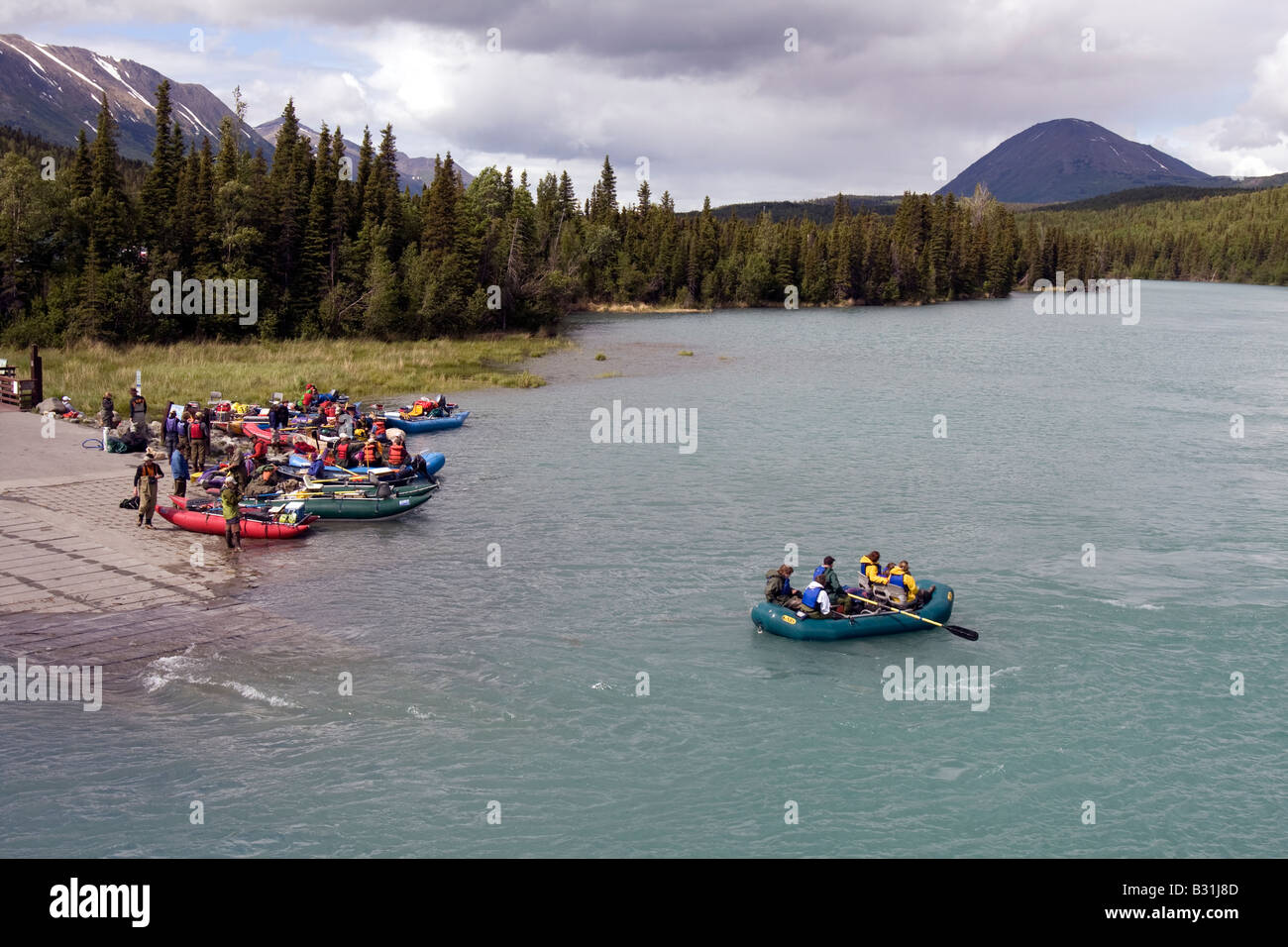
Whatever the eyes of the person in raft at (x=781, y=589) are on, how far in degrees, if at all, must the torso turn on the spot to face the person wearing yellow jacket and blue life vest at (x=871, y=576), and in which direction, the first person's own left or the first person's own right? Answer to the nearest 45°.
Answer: approximately 45° to the first person's own left

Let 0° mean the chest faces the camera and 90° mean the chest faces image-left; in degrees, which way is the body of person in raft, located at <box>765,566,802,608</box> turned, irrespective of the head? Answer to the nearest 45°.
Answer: approximately 270°

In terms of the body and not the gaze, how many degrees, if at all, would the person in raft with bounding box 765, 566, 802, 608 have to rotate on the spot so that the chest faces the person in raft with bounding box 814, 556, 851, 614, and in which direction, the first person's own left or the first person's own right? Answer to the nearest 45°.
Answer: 0° — they already face them

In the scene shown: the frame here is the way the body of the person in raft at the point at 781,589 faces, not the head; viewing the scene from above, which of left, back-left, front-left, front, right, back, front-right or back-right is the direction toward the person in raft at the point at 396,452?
back-left

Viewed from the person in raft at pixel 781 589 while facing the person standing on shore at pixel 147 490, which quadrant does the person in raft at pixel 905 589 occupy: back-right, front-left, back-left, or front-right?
back-right
